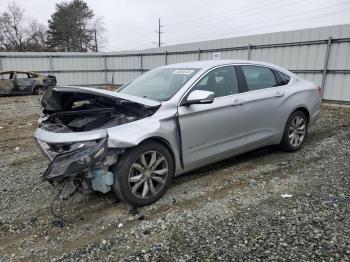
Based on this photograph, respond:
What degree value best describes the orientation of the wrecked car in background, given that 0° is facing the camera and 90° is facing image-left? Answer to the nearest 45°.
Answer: approximately 90°

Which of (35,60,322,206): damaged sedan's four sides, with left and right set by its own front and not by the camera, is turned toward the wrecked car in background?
right

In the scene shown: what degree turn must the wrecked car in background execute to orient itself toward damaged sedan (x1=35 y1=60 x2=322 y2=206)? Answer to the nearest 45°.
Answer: approximately 90° to its left

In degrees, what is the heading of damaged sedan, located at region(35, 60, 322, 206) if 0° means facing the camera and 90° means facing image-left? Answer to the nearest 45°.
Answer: approximately 45°
